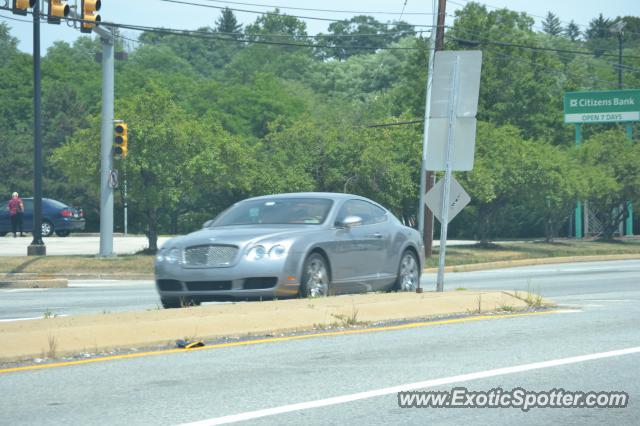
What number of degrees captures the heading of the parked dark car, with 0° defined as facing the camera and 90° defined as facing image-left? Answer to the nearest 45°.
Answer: approximately 135°

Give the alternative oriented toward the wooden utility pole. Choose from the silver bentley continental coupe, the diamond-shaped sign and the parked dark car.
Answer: the diamond-shaped sign

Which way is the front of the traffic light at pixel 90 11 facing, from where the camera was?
facing the viewer and to the right of the viewer

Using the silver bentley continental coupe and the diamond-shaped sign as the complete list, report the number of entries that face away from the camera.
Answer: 1

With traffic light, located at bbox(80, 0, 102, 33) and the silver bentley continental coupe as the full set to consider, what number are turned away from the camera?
0

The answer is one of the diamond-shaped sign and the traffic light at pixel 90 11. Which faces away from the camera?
the diamond-shaped sign

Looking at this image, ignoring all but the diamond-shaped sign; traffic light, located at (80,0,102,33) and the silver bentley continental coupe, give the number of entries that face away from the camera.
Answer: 1

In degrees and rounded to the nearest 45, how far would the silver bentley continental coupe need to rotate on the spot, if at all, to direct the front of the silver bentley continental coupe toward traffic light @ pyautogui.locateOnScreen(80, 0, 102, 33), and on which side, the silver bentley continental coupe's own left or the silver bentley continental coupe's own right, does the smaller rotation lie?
approximately 90° to the silver bentley continental coupe's own right

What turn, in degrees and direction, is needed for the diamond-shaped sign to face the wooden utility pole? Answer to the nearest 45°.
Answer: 0° — it already faces it

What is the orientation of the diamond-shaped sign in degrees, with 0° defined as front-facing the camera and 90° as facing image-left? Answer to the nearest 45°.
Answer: approximately 180°

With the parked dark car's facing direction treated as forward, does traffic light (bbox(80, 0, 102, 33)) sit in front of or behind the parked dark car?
behind

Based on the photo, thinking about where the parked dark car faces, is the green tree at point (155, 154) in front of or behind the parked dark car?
behind
